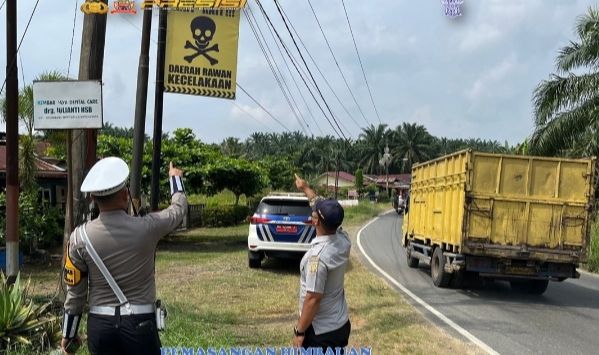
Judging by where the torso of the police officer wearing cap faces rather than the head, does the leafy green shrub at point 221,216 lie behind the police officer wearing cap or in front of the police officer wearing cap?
in front

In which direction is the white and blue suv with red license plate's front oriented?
away from the camera

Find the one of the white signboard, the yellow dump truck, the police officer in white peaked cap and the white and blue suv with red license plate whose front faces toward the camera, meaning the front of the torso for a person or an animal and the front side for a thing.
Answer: the white signboard

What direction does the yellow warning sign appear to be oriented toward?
toward the camera

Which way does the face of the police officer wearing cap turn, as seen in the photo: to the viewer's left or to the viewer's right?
to the viewer's left

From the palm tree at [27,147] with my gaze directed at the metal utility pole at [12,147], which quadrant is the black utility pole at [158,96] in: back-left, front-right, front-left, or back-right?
front-left

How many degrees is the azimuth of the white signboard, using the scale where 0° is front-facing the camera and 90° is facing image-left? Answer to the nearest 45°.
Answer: approximately 0°

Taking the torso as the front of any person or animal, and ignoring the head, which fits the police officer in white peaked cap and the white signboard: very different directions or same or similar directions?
very different directions

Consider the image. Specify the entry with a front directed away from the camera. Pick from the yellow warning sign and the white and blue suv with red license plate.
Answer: the white and blue suv with red license plate

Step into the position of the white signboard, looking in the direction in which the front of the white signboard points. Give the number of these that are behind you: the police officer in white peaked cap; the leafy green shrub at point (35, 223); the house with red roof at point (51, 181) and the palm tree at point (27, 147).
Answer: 3

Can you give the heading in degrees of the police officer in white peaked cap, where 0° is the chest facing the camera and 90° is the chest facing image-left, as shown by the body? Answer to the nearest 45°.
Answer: approximately 180°

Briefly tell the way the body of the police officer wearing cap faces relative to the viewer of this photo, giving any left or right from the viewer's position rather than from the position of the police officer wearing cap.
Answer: facing away from the viewer and to the left of the viewer
